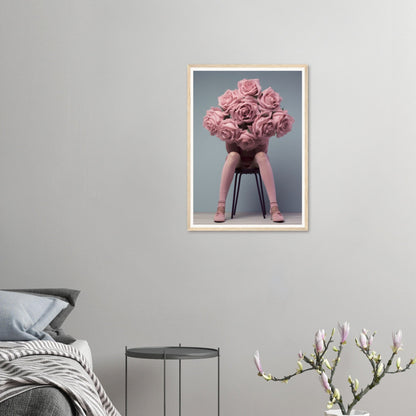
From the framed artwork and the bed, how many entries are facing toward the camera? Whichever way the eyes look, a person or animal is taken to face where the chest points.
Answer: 2

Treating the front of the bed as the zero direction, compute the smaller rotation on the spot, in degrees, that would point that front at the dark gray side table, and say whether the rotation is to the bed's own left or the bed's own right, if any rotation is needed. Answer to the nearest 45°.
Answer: approximately 135° to the bed's own left

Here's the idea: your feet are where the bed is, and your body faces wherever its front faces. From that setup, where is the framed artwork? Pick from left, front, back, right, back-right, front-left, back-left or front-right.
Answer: back-left

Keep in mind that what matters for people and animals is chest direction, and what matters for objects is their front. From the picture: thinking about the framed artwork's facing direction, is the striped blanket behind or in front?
in front

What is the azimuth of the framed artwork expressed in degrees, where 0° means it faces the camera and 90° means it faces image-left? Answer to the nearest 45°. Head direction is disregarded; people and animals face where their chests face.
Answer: approximately 0°

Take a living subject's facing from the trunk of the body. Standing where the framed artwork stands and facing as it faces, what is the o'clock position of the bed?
The bed is roughly at 1 o'clock from the framed artwork.

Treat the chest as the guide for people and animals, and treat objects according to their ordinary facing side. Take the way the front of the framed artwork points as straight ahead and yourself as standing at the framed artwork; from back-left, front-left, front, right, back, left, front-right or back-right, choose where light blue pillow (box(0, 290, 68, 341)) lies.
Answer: front-right
